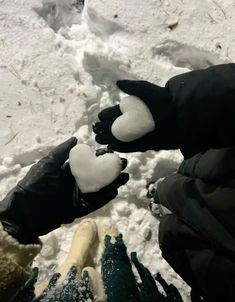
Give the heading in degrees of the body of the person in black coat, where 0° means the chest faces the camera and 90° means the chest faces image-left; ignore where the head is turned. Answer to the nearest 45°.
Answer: approximately 90°
